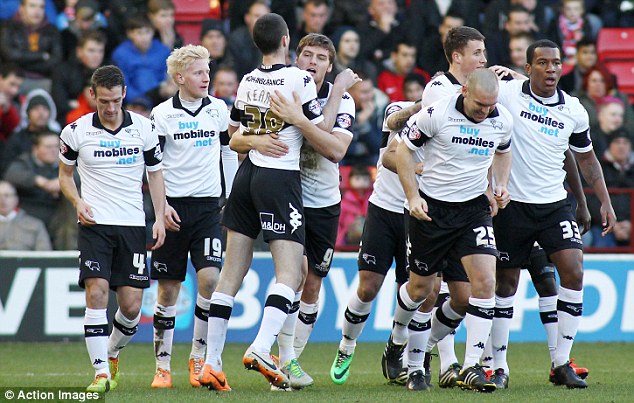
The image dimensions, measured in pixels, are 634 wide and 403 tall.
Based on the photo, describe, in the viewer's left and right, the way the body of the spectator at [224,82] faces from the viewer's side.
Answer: facing the viewer

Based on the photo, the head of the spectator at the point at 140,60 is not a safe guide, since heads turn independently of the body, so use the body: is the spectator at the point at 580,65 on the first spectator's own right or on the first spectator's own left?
on the first spectator's own left

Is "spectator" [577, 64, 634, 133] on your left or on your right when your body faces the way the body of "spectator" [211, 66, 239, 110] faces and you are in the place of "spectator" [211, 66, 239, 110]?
on your left

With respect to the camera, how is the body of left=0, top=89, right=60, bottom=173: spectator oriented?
toward the camera

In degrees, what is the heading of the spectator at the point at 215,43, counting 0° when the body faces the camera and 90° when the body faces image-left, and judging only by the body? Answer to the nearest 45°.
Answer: approximately 0°

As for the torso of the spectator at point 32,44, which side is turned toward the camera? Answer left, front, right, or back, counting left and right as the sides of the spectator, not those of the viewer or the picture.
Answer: front

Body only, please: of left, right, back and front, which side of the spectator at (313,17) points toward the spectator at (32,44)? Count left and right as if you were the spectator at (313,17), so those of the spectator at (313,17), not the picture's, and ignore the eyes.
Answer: right

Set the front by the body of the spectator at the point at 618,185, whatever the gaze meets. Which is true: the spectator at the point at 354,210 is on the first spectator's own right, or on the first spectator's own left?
on the first spectator's own right

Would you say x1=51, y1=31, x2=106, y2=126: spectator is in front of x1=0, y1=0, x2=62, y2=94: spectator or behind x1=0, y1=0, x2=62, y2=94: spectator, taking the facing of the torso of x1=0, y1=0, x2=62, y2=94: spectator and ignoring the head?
in front

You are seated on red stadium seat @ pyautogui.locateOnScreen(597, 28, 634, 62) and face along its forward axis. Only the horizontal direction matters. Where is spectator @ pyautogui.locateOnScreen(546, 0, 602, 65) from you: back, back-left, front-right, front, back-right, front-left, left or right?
front-right

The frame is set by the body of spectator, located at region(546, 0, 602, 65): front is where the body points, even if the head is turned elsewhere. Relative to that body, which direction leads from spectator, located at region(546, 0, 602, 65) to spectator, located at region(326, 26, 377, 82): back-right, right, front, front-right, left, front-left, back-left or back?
front-right

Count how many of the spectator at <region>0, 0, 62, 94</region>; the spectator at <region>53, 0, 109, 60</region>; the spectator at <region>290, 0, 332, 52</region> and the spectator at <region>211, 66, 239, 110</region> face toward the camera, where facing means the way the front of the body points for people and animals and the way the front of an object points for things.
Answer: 4

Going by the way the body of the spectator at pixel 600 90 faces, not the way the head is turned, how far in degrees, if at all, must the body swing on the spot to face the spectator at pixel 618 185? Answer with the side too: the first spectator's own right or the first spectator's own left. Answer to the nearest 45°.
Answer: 0° — they already face them

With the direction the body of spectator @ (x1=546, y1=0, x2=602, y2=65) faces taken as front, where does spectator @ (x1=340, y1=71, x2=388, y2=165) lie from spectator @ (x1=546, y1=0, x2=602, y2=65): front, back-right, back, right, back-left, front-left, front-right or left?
front-right
